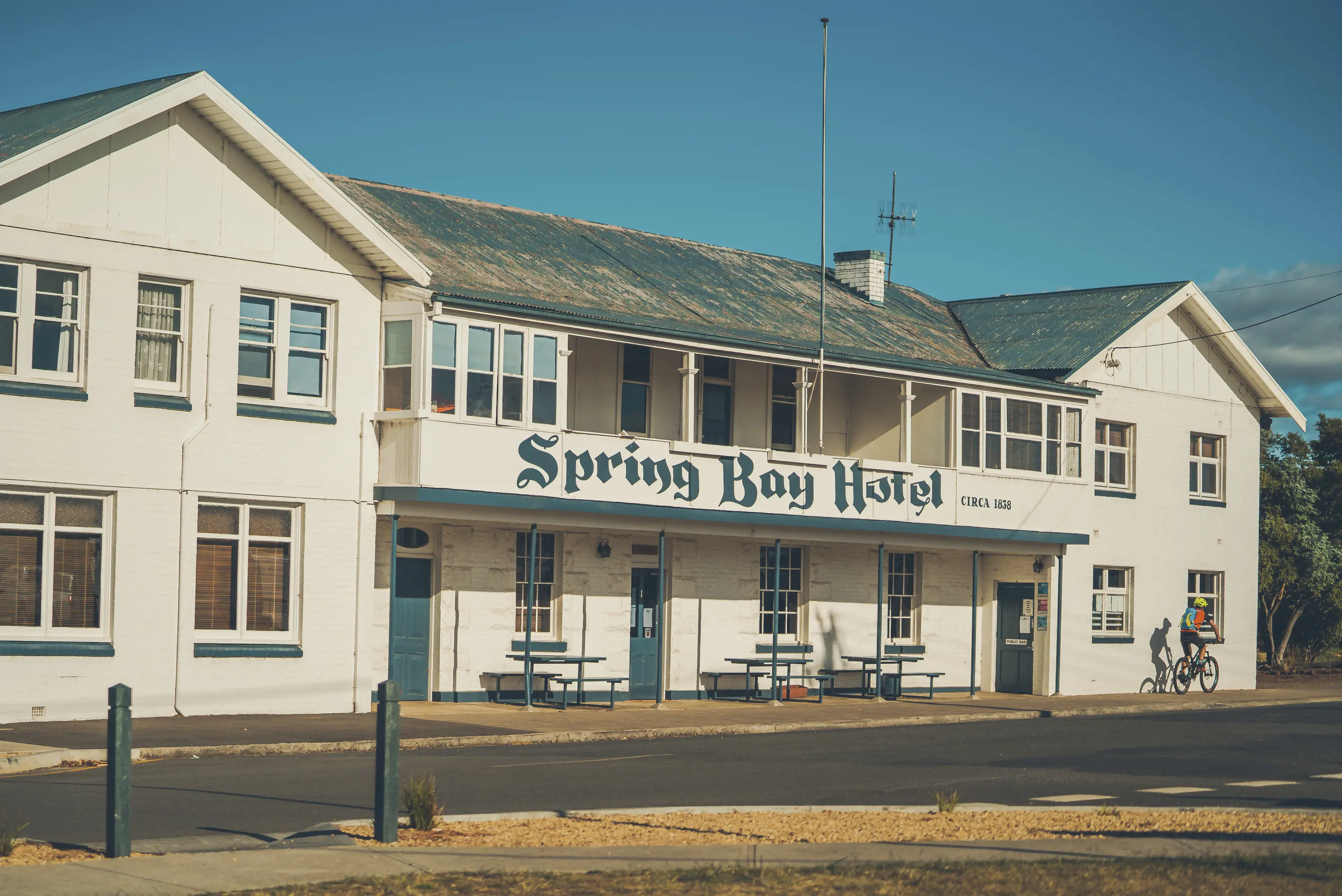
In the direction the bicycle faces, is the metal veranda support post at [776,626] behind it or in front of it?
behind

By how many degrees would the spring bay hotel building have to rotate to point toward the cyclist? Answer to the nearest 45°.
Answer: approximately 90° to its left

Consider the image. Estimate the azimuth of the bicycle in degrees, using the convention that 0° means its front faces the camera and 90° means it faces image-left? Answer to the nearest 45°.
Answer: approximately 225°

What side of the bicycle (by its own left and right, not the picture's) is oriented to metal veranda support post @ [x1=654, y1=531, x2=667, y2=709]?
back

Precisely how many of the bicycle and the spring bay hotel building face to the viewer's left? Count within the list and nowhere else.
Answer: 0

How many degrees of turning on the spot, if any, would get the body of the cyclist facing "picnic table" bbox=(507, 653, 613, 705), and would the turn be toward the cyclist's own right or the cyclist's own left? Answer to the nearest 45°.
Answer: approximately 180°

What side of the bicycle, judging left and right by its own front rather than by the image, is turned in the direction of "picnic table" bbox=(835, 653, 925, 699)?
back

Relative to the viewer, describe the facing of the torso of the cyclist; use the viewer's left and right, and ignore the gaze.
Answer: facing away from the viewer and to the right of the viewer

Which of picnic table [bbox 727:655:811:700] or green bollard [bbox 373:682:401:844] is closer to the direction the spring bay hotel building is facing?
the green bollard

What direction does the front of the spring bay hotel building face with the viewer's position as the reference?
facing the viewer and to the right of the viewer

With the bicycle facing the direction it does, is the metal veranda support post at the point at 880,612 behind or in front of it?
behind

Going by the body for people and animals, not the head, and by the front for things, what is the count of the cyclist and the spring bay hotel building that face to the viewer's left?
0

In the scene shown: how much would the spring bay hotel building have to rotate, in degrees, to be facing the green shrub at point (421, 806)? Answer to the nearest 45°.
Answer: approximately 45° to its right

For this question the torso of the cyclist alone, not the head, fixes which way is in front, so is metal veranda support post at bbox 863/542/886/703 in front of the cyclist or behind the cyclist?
behind

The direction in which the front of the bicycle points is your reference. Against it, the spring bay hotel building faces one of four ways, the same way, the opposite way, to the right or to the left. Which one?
to the right

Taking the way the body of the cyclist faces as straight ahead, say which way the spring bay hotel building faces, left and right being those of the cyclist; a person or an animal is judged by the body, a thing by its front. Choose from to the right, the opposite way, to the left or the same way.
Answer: to the right

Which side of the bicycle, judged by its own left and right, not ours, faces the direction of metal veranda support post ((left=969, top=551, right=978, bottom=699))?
back
